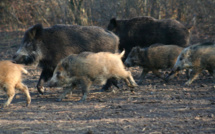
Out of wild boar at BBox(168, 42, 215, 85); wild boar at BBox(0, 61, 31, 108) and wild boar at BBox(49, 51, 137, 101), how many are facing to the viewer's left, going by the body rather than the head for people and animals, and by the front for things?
3

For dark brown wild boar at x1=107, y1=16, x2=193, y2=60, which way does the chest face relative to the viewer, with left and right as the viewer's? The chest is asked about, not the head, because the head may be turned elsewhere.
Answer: facing to the left of the viewer

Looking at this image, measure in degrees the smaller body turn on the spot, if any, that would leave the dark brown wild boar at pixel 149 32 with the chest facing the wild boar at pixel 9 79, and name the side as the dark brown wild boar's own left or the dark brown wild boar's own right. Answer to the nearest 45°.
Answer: approximately 45° to the dark brown wild boar's own left

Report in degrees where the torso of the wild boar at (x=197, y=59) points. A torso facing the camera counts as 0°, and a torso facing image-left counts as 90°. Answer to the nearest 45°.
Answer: approximately 90°

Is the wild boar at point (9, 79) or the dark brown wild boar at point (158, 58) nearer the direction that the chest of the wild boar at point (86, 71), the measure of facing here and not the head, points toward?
the wild boar

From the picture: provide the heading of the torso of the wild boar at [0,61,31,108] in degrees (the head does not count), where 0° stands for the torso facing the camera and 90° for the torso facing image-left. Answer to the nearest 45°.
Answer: approximately 90°

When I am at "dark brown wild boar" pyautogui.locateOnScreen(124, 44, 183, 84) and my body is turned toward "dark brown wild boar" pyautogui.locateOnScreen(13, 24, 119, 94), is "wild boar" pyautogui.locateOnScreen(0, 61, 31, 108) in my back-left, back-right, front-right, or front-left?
front-left

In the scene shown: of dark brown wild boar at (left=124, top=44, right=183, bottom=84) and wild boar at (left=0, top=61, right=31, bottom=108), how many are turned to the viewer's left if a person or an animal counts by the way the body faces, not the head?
2

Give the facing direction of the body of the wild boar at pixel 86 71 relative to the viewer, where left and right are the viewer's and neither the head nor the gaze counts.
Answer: facing to the left of the viewer

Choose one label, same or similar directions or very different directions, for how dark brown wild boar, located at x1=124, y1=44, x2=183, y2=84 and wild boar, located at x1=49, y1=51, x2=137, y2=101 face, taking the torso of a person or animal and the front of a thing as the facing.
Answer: same or similar directions

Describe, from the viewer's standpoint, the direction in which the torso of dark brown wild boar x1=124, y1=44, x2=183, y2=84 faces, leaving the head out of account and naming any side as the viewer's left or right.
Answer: facing to the left of the viewer

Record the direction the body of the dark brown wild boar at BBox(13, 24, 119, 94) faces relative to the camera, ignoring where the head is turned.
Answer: to the viewer's left

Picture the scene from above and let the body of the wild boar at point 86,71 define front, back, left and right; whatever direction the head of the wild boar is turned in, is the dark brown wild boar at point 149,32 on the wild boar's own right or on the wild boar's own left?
on the wild boar's own right

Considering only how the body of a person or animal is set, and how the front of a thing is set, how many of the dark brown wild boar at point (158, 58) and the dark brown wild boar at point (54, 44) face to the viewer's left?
2

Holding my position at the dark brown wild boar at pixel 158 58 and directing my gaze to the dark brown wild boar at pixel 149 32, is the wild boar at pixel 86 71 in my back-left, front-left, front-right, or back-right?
back-left
